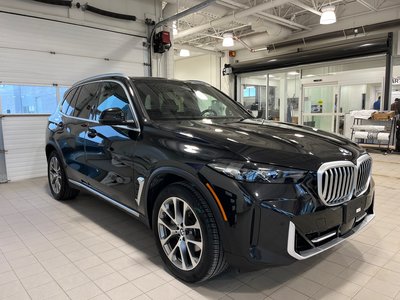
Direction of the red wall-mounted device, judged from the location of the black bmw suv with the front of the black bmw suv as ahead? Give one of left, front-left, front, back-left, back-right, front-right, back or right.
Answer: back-left

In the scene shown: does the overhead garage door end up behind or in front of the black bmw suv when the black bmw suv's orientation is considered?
behind

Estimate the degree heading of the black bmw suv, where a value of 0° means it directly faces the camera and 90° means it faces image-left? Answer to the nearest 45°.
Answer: approximately 315°
